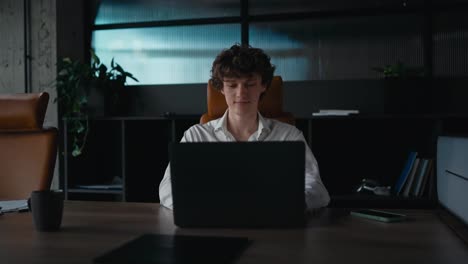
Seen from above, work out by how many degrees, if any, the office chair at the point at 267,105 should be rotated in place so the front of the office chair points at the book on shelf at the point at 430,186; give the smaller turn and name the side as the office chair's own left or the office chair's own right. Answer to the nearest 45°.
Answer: approximately 135° to the office chair's own left

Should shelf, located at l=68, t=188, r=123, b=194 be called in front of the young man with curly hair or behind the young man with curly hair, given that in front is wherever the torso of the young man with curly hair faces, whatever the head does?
behind

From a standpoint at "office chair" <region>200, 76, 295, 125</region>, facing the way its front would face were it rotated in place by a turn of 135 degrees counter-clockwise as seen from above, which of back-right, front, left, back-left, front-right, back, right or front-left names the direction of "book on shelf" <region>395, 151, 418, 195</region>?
front

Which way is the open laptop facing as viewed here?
away from the camera

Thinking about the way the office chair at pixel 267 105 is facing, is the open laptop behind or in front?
in front

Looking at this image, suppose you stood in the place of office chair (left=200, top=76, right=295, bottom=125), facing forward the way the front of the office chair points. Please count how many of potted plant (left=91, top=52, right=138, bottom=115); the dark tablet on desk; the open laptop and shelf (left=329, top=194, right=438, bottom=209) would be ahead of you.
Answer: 2

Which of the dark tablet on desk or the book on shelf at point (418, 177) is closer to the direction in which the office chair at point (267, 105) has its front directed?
the dark tablet on desk

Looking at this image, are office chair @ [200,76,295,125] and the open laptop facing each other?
yes

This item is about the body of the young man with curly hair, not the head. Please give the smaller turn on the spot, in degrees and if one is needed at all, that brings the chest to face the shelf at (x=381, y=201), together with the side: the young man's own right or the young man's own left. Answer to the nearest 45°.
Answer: approximately 135° to the young man's own left

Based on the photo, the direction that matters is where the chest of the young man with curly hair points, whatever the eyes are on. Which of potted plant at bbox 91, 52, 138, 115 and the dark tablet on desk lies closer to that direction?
the dark tablet on desk

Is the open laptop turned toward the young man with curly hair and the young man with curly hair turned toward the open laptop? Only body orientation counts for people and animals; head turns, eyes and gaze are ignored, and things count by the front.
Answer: yes
